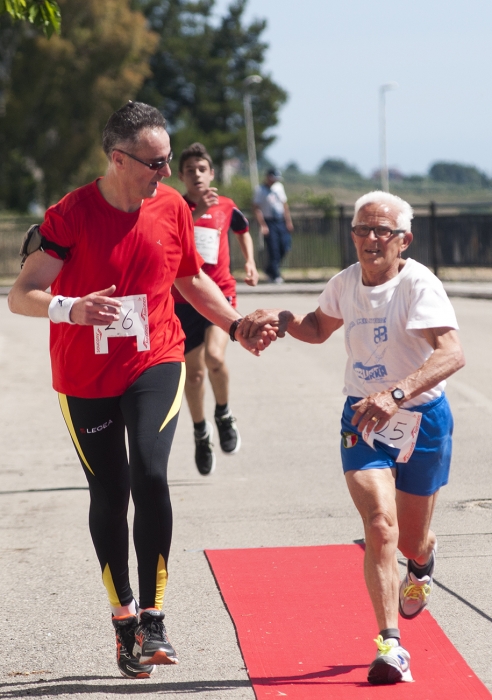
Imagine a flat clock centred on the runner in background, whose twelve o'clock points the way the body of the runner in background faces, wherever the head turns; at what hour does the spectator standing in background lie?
The spectator standing in background is roughly at 6 o'clock from the runner in background.

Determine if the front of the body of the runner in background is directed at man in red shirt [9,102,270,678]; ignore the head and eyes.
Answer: yes

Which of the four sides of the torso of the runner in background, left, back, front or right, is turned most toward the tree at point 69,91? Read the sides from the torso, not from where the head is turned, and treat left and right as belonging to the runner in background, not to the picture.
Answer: back

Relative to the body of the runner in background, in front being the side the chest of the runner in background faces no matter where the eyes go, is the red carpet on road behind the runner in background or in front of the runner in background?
in front

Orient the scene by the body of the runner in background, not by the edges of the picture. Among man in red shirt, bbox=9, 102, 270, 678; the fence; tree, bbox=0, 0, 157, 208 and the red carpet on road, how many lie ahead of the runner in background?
2

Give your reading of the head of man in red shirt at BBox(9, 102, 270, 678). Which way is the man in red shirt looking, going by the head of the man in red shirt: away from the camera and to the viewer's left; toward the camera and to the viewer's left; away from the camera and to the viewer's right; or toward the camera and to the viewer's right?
toward the camera and to the viewer's right

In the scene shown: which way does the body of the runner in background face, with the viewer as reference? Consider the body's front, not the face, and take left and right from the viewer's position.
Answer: facing the viewer

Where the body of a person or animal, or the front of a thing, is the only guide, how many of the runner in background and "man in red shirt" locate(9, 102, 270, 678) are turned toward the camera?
2

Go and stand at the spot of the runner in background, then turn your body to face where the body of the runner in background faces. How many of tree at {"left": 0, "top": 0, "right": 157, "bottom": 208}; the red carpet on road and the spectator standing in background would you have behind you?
2

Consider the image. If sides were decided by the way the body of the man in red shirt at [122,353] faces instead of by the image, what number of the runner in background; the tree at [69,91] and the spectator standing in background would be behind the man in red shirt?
3

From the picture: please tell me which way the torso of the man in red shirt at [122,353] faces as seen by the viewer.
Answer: toward the camera
